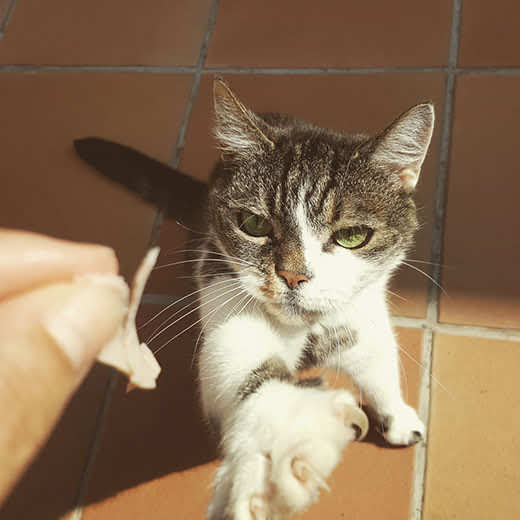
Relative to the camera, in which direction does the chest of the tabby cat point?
toward the camera
